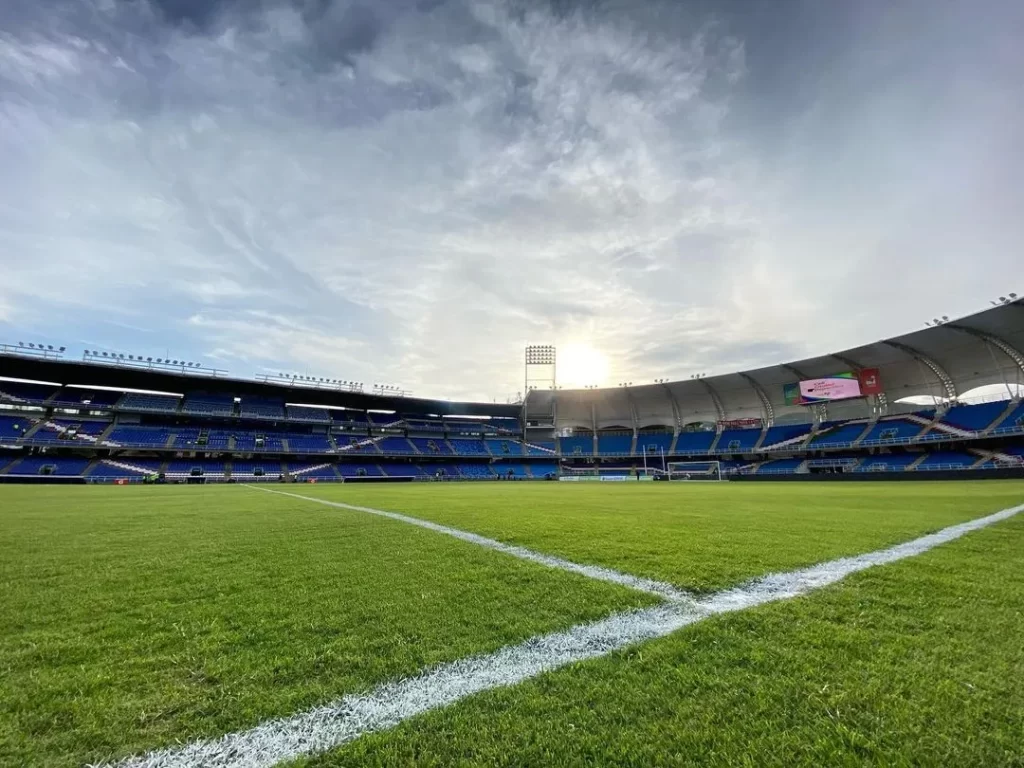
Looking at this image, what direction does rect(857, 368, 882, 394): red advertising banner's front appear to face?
toward the camera
